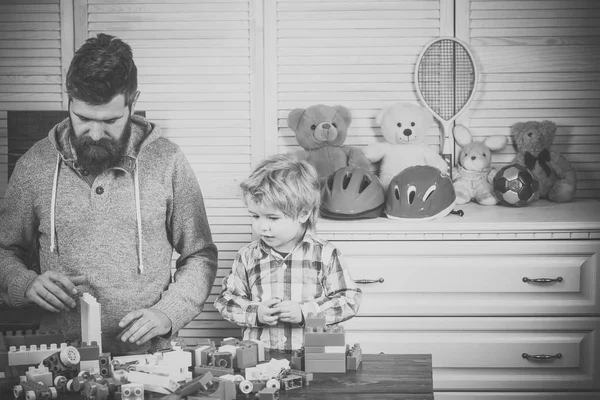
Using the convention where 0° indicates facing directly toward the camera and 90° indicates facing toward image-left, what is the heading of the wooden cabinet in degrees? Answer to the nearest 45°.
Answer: approximately 0°

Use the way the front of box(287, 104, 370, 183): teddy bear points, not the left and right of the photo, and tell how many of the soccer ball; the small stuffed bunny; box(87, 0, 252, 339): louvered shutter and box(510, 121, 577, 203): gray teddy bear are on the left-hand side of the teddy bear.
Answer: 3

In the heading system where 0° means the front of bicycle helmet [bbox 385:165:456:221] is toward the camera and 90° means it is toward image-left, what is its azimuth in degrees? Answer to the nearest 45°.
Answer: approximately 45°

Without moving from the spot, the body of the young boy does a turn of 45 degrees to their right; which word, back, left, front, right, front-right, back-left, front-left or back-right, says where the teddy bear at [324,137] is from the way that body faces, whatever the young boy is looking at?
back-right

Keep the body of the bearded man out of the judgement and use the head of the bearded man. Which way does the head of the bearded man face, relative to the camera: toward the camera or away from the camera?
toward the camera

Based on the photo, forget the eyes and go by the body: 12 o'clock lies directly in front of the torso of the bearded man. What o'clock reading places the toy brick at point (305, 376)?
The toy brick is roughly at 11 o'clock from the bearded man.

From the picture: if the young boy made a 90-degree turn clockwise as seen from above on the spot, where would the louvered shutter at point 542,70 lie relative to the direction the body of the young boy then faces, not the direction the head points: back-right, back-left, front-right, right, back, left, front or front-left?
back-right

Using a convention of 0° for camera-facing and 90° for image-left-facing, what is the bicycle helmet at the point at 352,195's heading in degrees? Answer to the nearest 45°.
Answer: approximately 45°

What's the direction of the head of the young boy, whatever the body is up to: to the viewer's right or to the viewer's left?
to the viewer's left

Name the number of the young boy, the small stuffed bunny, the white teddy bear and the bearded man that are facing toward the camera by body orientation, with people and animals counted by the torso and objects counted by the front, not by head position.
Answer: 4

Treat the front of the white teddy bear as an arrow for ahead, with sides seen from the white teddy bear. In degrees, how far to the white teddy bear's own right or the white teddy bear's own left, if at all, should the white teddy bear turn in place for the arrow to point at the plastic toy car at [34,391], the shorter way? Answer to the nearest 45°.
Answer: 0° — it already faces it

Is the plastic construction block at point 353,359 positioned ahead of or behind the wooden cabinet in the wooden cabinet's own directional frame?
ahead

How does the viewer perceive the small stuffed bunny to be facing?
facing the viewer

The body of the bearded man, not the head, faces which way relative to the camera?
toward the camera

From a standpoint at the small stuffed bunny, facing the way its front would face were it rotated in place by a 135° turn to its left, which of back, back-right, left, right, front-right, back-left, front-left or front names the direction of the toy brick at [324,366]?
back-right

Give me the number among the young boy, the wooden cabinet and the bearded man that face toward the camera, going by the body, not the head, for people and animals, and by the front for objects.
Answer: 3

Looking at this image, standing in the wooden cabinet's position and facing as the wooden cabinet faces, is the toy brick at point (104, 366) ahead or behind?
ahead
